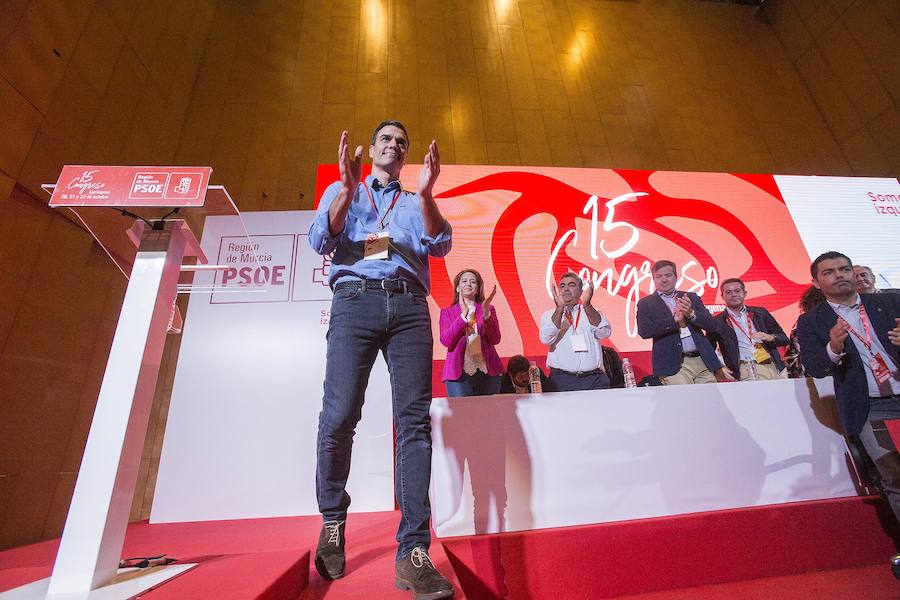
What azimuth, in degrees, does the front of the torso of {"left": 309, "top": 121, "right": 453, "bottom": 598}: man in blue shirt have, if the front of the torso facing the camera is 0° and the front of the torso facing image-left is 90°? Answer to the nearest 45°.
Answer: approximately 0°

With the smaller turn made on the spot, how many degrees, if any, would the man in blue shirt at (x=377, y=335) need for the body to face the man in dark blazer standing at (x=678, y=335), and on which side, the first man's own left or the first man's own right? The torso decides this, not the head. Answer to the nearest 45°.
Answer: approximately 135° to the first man's own left

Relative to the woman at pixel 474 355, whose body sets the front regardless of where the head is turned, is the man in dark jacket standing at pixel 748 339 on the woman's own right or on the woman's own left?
on the woman's own left

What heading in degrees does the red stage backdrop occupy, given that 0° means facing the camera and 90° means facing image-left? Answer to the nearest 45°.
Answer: approximately 0°

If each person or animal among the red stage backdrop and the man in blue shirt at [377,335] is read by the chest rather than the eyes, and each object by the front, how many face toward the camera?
2
